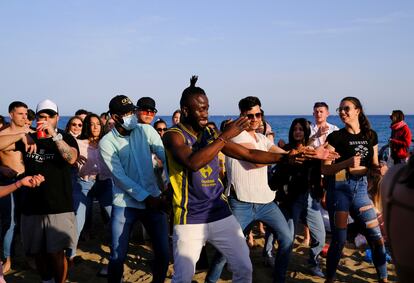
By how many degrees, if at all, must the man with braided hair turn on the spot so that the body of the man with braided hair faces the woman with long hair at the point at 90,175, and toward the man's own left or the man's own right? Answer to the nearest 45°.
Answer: approximately 180°

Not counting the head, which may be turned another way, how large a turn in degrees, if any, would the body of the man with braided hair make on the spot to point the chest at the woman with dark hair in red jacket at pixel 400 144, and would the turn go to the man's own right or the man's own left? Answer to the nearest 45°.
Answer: approximately 90° to the man's own left

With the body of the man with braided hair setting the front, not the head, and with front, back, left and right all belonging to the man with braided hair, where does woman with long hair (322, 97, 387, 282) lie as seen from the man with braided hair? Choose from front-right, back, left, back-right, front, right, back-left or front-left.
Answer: left

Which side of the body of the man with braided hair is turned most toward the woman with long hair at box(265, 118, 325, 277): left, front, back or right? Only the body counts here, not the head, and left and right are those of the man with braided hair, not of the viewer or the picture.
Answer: left

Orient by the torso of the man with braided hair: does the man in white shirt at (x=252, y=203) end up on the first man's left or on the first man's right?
on the first man's left

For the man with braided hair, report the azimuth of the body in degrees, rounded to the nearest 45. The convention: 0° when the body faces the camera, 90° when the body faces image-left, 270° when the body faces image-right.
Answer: approximately 315°

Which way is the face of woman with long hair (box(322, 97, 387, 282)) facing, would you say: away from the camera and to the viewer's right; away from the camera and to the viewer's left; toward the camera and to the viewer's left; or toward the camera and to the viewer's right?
toward the camera and to the viewer's left
